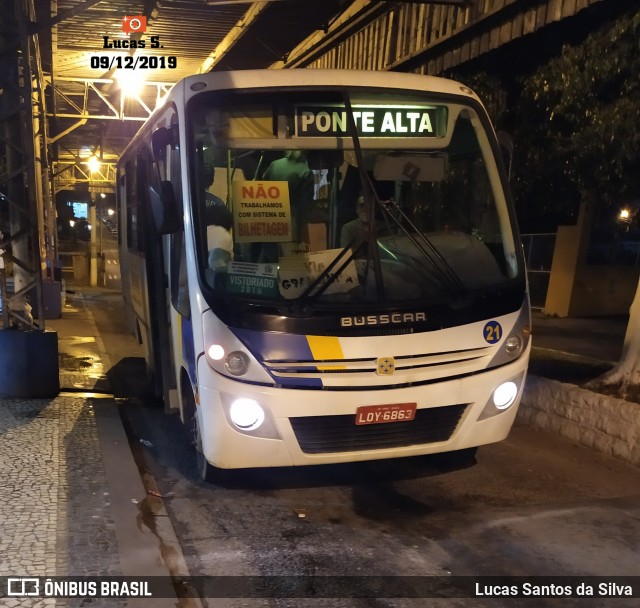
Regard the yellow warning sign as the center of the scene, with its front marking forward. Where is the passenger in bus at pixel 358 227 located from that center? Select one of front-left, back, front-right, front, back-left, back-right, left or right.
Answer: left

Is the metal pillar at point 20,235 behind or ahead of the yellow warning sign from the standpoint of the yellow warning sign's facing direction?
behind

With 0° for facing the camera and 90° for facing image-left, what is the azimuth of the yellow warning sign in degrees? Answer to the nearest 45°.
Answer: approximately 0°

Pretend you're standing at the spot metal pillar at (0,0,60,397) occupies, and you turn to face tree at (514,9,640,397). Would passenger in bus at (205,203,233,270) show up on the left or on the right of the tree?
right
